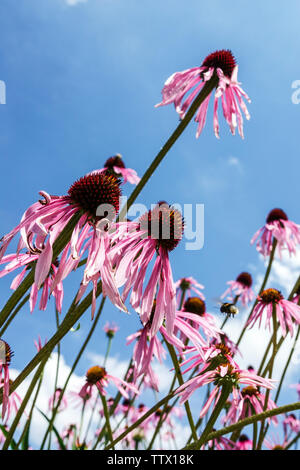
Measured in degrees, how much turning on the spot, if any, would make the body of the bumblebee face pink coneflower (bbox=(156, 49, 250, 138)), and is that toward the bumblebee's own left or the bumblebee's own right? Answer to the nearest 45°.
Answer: approximately 90° to the bumblebee's own left

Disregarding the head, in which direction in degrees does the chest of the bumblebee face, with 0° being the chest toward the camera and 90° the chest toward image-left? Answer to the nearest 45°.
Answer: approximately 90°

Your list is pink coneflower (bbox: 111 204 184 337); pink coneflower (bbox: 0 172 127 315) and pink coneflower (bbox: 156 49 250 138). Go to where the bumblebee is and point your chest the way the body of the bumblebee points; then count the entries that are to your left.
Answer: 3

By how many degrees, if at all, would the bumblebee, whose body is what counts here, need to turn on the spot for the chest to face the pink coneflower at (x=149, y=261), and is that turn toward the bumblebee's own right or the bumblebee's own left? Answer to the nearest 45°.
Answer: approximately 90° to the bumblebee's own left

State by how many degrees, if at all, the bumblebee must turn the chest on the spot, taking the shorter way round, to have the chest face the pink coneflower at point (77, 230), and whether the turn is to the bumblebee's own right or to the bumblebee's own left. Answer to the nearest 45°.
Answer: approximately 90° to the bumblebee's own left
